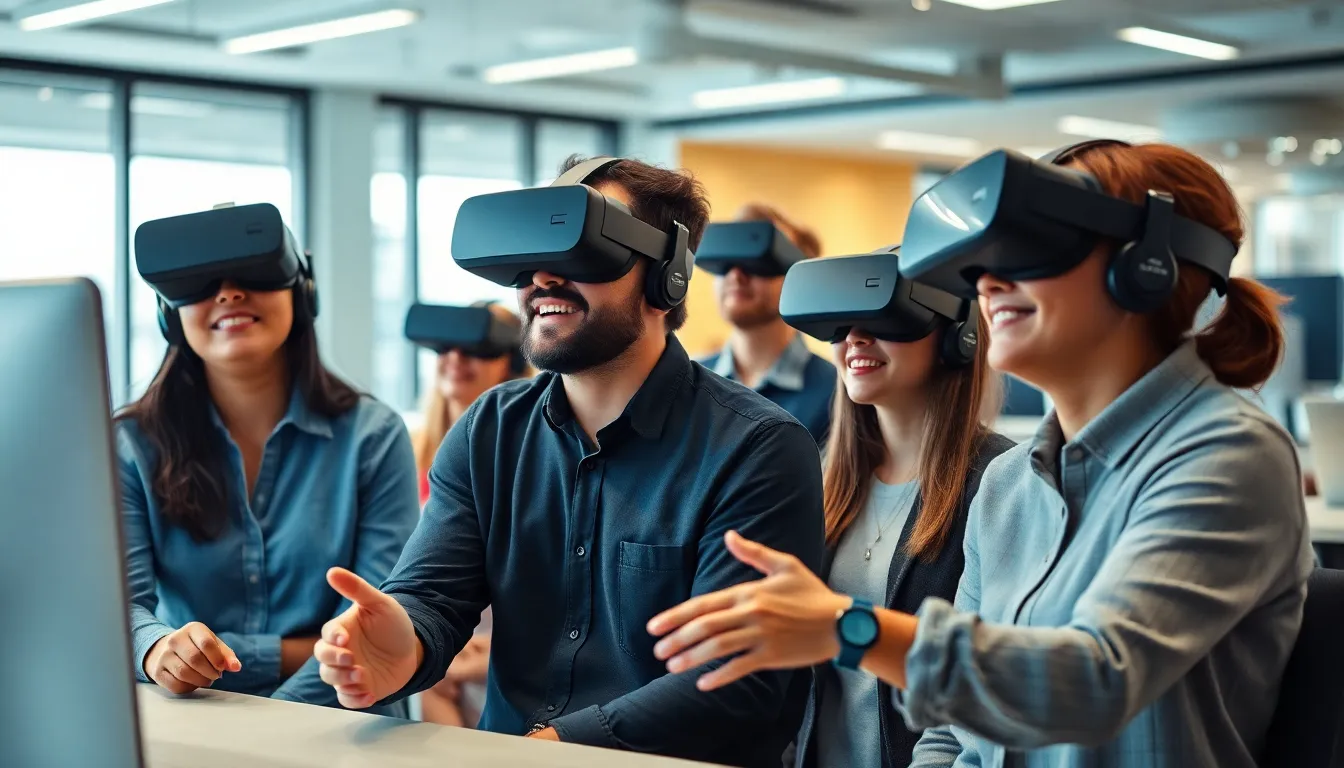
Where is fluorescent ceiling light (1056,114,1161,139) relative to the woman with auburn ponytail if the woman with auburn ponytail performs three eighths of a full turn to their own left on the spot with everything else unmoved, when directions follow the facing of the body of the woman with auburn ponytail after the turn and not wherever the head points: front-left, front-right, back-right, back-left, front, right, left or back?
left

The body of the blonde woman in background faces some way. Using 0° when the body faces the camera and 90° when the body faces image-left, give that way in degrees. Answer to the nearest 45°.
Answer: approximately 45°

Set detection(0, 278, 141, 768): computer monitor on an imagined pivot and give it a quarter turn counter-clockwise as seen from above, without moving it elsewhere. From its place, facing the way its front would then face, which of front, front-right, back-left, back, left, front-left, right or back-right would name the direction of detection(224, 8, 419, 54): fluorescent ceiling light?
right

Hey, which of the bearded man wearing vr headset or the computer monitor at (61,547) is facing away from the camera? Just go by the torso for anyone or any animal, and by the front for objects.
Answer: the computer monitor

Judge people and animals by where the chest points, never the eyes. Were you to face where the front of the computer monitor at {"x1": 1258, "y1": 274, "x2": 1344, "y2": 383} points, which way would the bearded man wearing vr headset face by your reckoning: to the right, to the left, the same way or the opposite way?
the same way

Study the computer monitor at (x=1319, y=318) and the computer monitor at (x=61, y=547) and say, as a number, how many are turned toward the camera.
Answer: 1

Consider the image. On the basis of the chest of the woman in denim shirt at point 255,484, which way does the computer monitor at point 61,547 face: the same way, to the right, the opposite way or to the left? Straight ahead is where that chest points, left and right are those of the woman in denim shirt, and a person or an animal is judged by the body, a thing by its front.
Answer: the opposite way

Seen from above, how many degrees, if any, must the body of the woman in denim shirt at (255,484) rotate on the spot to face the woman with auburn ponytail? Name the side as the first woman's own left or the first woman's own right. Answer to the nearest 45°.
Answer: approximately 45° to the first woman's own left

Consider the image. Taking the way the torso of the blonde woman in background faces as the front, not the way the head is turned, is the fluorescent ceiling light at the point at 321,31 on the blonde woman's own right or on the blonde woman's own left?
on the blonde woman's own right

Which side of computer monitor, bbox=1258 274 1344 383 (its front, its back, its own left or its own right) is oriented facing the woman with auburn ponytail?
front

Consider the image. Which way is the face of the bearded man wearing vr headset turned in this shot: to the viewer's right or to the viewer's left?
to the viewer's left

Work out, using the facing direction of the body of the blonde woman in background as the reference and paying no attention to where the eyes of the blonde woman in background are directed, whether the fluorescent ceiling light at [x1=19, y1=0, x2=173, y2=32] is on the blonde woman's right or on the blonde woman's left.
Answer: on the blonde woman's right

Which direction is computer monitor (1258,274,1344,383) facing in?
toward the camera

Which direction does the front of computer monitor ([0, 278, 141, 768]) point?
away from the camera

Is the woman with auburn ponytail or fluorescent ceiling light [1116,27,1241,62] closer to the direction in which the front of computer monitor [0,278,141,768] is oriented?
the fluorescent ceiling light

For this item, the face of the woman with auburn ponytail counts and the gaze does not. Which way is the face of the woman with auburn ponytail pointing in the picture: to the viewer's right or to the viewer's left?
to the viewer's left

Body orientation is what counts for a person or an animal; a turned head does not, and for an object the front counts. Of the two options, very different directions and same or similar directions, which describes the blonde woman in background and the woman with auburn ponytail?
same or similar directions
